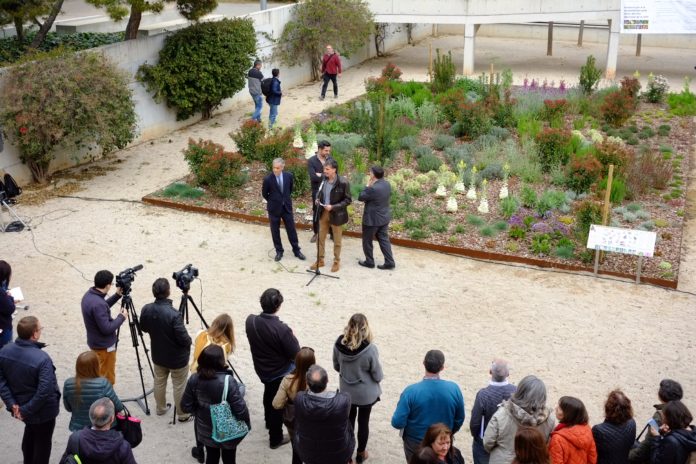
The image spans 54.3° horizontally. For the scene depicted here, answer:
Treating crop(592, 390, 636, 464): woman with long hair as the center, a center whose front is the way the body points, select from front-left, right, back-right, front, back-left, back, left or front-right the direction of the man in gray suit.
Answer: front-left

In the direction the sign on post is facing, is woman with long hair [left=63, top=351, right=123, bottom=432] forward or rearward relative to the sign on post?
forward

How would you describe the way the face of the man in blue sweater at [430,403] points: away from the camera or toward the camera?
away from the camera

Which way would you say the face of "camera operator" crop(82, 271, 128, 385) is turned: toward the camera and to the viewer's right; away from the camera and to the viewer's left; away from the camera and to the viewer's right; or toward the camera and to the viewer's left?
away from the camera and to the viewer's right

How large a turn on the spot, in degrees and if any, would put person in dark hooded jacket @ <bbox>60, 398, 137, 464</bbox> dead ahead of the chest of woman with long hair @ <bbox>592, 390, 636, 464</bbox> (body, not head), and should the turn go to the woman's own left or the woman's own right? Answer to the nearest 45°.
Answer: approximately 135° to the woman's own left

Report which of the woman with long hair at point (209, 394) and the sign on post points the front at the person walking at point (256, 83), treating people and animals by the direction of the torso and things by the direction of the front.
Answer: the woman with long hair

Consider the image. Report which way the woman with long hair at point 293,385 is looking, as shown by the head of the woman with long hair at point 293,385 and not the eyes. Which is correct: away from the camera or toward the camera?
away from the camera

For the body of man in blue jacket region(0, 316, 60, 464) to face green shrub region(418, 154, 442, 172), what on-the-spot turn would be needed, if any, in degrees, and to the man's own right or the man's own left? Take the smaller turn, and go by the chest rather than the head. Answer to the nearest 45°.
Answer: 0° — they already face it

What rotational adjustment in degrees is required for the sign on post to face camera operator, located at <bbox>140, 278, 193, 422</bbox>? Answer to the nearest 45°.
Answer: approximately 45° to its right

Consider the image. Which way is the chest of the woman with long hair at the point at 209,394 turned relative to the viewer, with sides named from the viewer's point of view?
facing away from the viewer

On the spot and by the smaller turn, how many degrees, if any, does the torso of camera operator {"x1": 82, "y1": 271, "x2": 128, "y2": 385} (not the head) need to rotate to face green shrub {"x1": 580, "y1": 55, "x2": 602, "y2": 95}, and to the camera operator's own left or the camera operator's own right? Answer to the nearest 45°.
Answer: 0° — they already face it

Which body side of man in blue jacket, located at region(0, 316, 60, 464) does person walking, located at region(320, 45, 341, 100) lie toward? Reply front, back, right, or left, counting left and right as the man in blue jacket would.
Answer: front

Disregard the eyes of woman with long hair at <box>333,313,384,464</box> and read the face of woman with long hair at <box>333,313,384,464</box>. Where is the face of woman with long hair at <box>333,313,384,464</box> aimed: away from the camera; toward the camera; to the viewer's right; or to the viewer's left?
away from the camera

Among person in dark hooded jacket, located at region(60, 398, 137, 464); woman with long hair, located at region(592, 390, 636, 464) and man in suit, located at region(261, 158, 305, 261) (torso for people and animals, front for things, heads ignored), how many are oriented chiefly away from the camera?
2

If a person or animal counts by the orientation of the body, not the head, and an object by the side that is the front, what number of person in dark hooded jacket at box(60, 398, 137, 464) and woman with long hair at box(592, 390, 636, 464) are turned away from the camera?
2

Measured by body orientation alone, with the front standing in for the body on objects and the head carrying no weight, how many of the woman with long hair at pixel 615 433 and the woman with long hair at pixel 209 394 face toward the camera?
0

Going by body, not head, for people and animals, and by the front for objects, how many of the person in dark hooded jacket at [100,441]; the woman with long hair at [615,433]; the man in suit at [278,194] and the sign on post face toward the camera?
2
